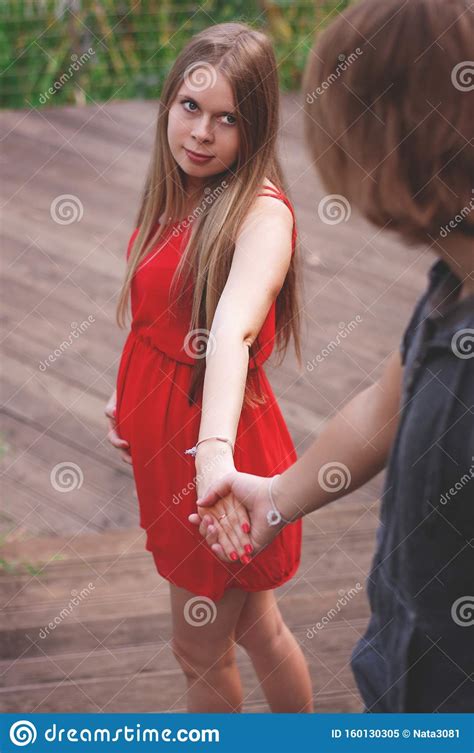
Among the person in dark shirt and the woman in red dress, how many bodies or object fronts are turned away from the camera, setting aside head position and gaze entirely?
1

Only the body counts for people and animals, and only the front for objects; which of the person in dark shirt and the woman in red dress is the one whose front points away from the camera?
the person in dark shirt

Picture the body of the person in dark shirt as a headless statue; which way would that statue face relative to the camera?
away from the camera

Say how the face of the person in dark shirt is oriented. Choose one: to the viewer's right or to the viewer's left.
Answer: to the viewer's left

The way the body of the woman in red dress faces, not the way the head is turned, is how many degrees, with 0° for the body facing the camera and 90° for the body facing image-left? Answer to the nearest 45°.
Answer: approximately 45°
